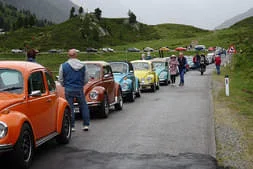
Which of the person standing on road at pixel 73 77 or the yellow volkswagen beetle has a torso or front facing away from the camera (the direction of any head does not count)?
the person standing on road

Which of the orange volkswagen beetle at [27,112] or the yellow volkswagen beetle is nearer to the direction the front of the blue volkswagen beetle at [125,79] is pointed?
the orange volkswagen beetle

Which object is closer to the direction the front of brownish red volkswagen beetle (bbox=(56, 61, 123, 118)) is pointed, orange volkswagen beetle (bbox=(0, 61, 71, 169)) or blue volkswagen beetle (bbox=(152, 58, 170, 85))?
the orange volkswagen beetle

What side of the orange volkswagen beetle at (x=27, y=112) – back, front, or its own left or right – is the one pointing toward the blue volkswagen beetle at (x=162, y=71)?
back

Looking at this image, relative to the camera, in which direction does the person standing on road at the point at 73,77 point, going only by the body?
away from the camera
